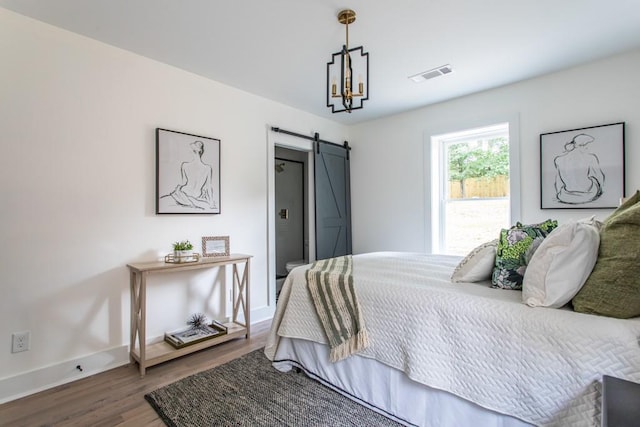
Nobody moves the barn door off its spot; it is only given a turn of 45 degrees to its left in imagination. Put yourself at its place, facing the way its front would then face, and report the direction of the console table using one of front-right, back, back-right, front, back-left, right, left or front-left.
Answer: back-right

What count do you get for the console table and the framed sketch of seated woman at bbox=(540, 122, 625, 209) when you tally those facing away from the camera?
0

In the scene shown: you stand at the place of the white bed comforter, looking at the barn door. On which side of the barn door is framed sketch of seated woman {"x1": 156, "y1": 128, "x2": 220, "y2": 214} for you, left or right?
left

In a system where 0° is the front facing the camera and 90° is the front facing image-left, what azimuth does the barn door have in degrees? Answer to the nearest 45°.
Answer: approximately 315°

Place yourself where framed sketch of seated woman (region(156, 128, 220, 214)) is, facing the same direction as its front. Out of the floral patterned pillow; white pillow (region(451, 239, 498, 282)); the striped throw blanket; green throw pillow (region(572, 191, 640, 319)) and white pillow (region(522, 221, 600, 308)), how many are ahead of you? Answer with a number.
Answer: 5

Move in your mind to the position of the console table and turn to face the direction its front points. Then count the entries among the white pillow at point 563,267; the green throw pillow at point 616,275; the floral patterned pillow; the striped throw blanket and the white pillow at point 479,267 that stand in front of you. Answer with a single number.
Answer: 5

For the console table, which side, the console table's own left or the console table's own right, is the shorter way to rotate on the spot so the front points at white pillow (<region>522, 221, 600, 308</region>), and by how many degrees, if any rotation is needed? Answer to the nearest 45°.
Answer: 0° — it already faces it

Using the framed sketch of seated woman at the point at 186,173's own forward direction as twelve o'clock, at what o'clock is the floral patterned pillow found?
The floral patterned pillow is roughly at 12 o'clock from the framed sketch of seated woman.

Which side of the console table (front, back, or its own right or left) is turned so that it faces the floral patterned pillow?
front

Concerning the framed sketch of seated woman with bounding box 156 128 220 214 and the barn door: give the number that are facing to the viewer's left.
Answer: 0

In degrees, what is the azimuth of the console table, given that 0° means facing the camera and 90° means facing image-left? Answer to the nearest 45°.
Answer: approximately 315°

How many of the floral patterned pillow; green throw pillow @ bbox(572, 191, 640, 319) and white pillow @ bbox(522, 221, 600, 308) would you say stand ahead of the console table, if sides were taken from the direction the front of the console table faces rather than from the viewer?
3

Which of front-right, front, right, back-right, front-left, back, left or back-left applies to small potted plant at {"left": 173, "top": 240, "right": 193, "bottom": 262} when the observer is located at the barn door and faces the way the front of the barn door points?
right

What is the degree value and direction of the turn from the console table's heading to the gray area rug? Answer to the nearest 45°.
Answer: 0° — it already faces it

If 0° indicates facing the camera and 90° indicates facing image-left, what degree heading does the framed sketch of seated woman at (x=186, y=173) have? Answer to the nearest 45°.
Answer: approximately 315°
